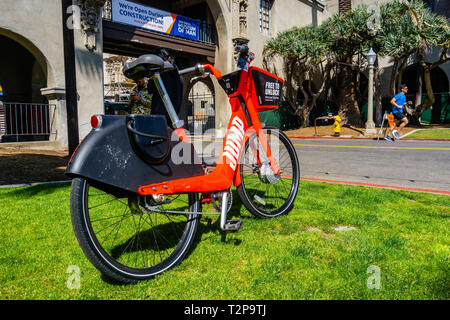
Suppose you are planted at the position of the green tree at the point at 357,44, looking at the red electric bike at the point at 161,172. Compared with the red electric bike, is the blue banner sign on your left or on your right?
right

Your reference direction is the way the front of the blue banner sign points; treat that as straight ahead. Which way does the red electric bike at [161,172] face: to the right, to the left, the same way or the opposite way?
to the left

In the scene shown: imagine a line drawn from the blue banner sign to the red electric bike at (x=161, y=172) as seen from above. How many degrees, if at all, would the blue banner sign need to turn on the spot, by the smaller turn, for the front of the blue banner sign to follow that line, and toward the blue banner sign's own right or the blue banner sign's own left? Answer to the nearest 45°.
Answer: approximately 45° to the blue banner sign's own right

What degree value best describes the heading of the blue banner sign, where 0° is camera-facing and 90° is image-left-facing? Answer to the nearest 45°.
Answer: approximately 315°

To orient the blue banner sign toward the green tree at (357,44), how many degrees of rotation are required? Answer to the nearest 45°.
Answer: approximately 45° to its left

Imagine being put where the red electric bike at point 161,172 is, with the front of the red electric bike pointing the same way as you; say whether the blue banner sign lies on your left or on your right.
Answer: on your left

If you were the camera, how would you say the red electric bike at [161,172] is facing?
facing away from the viewer and to the right of the viewer
